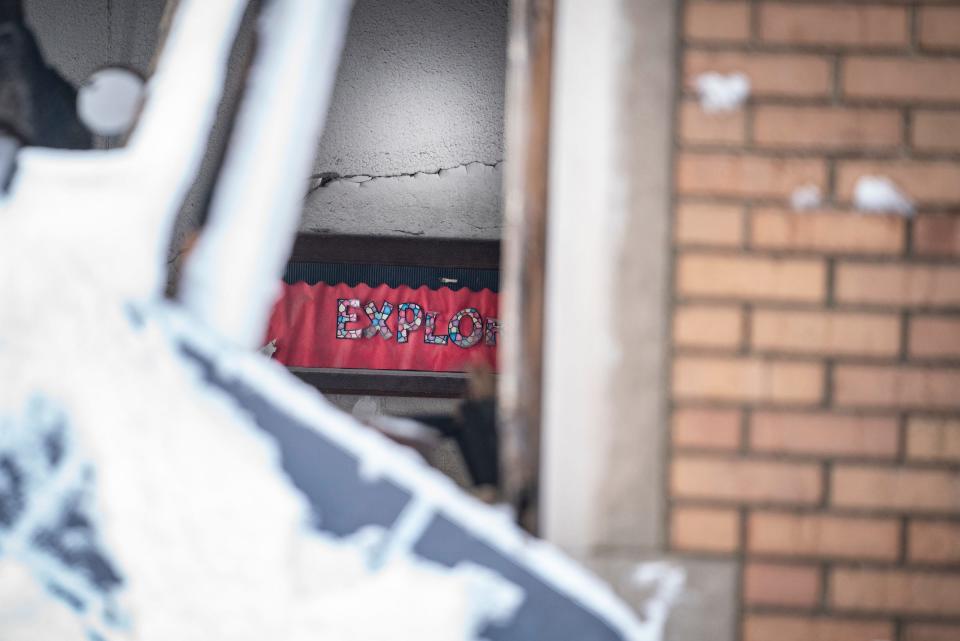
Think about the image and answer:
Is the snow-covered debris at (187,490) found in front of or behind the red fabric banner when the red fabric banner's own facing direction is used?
in front

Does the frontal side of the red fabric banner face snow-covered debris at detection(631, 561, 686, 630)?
yes

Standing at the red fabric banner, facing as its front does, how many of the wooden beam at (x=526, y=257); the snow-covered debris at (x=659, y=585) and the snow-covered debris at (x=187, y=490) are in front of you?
3

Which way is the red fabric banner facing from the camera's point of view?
toward the camera

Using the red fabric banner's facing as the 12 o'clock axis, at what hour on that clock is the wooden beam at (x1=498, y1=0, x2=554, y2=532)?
The wooden beam is roughly at 12 o'clock from the red fabric banner.
